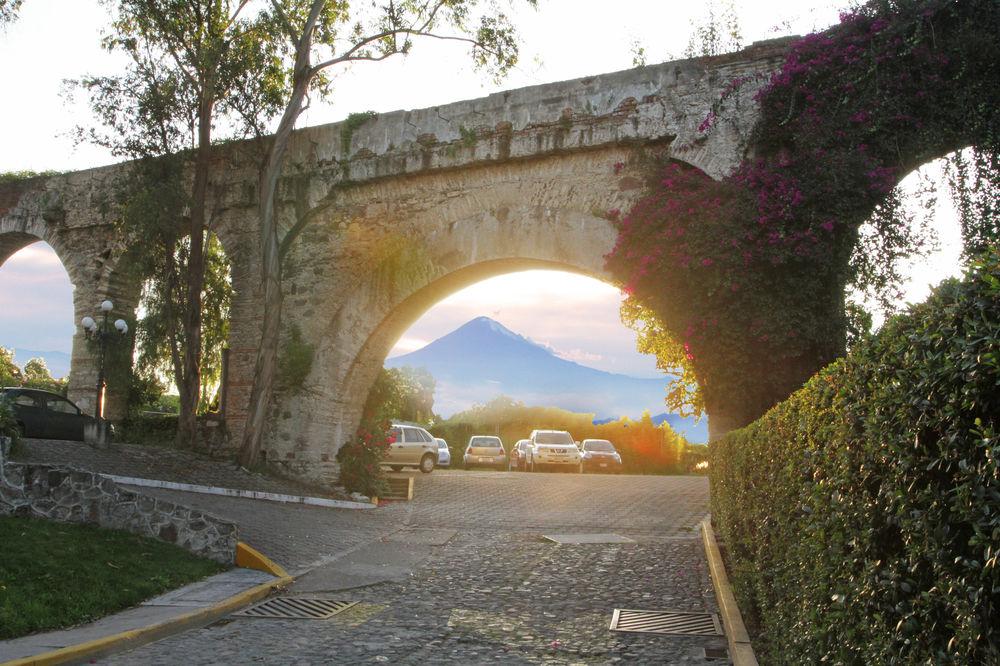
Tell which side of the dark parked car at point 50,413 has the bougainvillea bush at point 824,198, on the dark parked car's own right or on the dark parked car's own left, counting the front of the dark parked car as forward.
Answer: on the dark parked car's own right

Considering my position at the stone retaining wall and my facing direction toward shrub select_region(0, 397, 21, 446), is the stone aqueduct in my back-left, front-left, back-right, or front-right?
front-right
